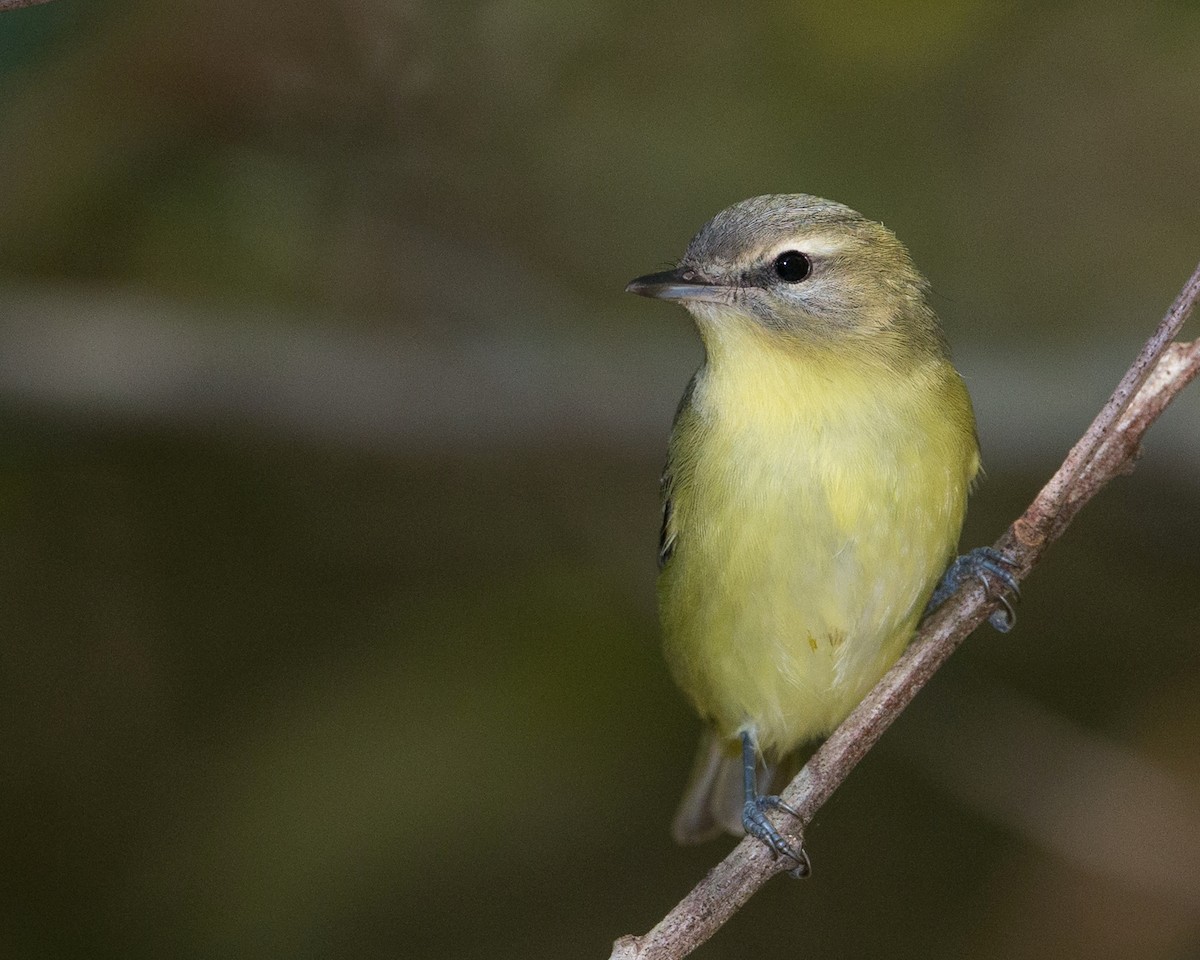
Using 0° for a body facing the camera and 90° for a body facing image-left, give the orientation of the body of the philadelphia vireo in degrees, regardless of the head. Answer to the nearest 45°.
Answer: approximately 0°
